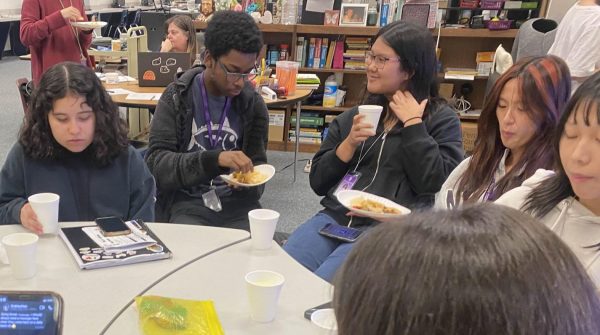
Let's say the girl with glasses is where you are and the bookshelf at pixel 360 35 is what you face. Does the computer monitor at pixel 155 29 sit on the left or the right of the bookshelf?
left

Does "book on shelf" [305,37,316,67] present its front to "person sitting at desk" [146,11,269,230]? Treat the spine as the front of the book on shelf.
yes

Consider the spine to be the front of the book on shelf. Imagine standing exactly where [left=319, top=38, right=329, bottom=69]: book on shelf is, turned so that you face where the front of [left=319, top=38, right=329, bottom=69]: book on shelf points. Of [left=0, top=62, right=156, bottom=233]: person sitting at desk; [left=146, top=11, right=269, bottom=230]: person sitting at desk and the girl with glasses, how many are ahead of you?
3

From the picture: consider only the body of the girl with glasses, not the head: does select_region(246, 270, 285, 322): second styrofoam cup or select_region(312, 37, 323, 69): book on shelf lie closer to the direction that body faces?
the second styrofoam cup
